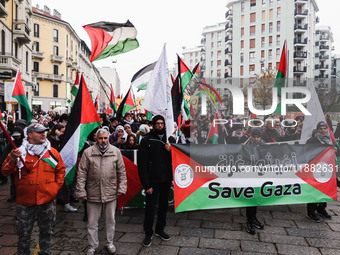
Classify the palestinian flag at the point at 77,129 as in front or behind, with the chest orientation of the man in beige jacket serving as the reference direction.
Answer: behind

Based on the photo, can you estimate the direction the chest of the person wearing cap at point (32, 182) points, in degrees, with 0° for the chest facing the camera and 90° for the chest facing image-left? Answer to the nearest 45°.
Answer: approximately 0°

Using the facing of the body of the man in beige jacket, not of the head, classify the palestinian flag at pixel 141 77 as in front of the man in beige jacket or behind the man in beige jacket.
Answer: behind

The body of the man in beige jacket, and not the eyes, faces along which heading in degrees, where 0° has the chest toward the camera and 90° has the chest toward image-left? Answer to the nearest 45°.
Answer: approximately 0°

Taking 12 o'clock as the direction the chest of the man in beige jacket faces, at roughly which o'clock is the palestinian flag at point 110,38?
The palestinian flag is roughly at 6 o'clock from the man in beige jacket.

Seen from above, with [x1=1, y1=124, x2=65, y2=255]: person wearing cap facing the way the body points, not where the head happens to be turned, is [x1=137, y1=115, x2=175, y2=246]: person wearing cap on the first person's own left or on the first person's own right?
on the first person's own left

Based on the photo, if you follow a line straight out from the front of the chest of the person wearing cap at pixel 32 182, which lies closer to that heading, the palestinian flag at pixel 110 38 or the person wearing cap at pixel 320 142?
the person wearing cap

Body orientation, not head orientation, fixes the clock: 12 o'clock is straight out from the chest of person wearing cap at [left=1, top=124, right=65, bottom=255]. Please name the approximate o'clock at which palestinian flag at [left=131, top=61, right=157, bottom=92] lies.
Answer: The palestinian flag is roughly at 7 o'clock from the person wearing cap.

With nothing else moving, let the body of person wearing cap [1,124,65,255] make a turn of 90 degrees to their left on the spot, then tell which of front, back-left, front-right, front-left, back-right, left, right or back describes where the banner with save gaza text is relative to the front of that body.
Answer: front

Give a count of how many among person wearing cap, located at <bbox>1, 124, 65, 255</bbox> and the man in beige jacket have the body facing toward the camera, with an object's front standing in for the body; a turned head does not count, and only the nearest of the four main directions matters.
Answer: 2
